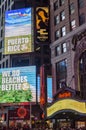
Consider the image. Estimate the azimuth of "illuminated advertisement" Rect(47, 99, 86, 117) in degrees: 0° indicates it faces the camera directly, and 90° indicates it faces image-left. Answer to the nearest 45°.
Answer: approximately 0°
